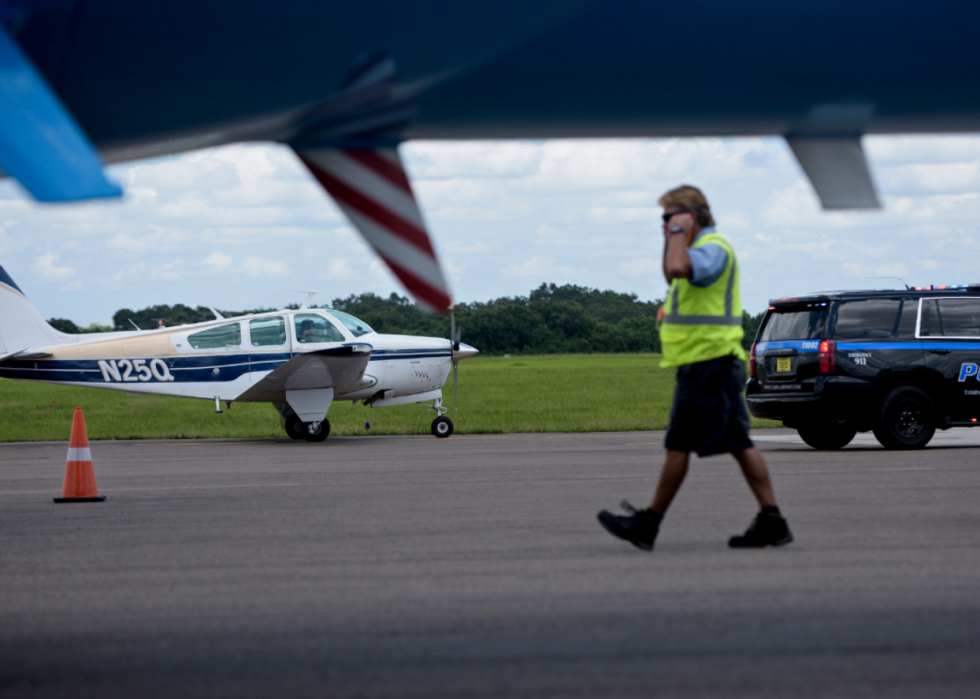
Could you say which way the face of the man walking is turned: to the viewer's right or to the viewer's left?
to the viewer's left

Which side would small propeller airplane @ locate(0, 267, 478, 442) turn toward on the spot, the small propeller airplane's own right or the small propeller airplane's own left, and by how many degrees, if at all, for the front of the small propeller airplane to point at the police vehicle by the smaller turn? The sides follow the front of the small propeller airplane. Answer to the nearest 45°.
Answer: approximately 45° to the small propeller airplane's own right

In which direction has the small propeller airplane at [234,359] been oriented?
to the viewer's right

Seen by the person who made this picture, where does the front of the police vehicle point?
facing away from the viewer and to the right of the viewer

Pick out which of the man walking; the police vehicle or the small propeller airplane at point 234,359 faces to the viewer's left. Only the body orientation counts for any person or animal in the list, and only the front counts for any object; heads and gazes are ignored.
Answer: the man walking

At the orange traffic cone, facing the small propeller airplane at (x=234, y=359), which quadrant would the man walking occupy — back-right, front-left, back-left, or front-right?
back-right

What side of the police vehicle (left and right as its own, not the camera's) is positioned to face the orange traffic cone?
back

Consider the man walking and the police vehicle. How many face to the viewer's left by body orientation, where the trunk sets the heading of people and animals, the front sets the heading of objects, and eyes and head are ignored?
1

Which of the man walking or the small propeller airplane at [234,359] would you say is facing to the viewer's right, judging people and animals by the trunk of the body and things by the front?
the small propeller airplane

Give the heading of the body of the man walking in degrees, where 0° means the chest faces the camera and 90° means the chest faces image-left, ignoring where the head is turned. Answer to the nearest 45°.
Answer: approximately 90°
